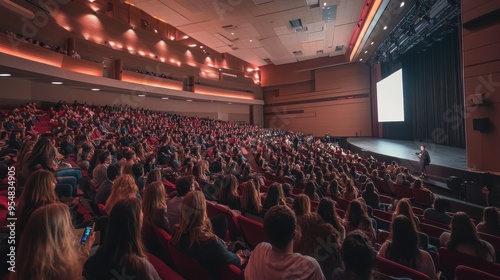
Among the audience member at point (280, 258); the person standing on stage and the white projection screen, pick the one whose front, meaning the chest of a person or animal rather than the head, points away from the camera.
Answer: the audience member

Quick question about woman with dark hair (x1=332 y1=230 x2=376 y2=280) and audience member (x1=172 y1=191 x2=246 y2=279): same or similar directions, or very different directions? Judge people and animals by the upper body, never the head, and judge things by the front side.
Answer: same or similar directions

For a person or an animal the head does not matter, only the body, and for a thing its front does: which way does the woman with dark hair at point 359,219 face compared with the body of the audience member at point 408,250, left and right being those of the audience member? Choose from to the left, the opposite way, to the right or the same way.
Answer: the same way

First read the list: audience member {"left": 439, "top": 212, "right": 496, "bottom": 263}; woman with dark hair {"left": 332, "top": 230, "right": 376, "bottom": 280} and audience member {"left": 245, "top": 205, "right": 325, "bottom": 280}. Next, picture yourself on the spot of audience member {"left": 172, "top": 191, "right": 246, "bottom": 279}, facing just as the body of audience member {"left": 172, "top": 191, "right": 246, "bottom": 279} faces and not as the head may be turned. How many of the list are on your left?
0

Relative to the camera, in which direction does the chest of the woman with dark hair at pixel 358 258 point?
away from the camera

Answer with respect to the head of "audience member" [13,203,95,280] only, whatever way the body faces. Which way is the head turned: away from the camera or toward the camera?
away from the camera

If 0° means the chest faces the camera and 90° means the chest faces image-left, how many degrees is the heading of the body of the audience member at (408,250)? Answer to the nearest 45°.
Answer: approximately 180°

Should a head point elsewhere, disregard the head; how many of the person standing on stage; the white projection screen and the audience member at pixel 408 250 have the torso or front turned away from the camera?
1

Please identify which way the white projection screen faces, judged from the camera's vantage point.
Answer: facing the viewer and to the left of the viewer

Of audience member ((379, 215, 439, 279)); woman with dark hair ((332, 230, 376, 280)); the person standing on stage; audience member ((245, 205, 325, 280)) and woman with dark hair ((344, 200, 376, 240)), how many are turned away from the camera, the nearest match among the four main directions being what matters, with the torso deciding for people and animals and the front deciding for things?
4

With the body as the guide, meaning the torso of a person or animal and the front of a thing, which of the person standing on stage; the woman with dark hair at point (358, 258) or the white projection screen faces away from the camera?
the woman with dark hair

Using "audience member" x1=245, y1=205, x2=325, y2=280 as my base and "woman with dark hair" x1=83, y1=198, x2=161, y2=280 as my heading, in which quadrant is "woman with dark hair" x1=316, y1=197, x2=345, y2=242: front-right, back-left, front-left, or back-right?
back-right

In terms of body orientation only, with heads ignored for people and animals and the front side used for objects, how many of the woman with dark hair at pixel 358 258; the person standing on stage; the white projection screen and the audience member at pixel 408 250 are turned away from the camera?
2
